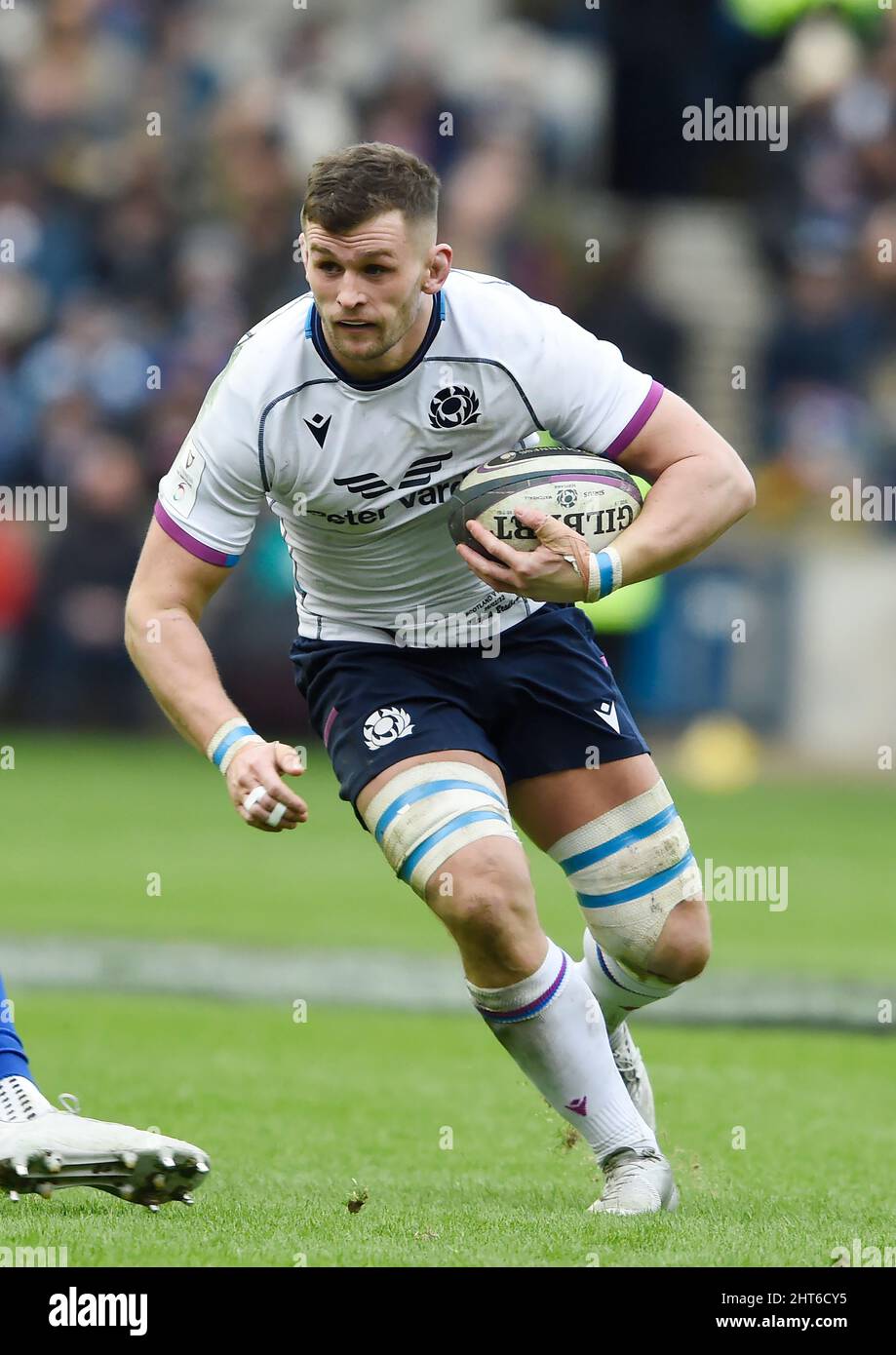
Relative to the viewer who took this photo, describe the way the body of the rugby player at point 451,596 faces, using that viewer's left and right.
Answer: facing the viewer
